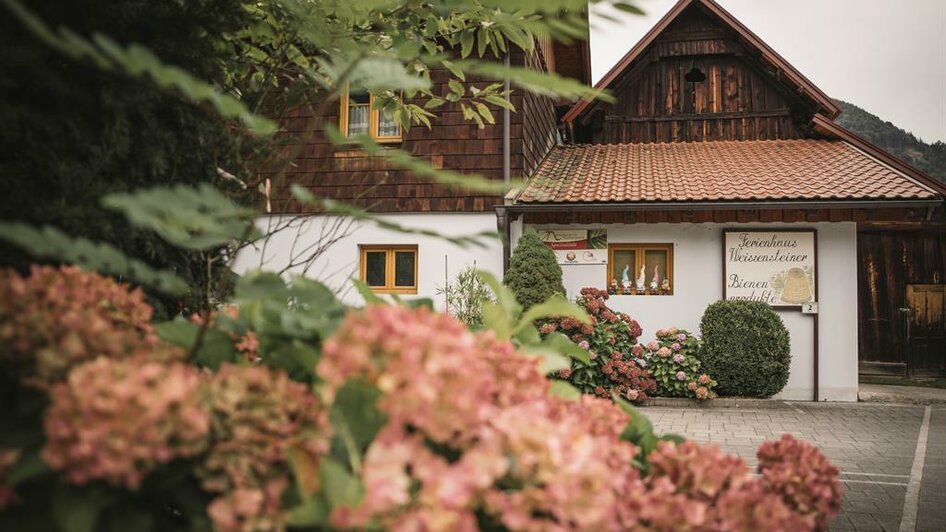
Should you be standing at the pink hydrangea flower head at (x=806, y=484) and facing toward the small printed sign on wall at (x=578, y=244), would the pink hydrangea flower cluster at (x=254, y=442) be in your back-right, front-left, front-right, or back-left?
back-left

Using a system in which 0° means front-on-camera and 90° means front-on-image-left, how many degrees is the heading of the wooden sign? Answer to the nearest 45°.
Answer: approximately 0°

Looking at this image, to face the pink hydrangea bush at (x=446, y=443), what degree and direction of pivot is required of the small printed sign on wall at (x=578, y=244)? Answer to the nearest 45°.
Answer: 0° — it already faces it

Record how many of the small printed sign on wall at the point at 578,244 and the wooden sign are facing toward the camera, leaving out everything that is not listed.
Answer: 2

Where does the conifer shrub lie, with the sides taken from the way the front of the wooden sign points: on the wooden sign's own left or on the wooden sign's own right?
on the wooden sign's own right
